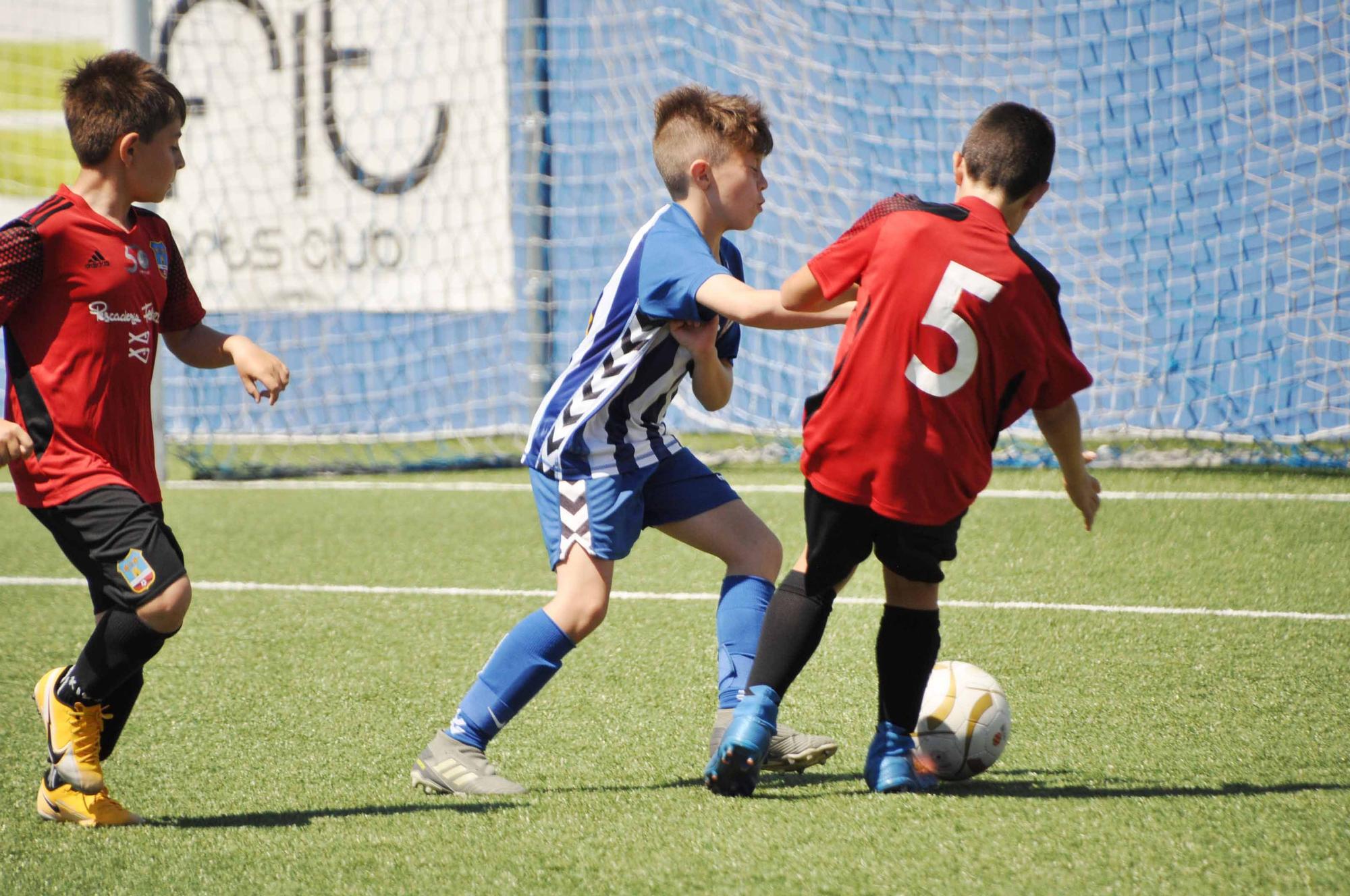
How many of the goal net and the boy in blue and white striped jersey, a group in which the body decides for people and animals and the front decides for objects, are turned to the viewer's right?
1

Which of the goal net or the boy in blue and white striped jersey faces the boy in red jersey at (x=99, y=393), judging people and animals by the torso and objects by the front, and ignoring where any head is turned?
the goal net

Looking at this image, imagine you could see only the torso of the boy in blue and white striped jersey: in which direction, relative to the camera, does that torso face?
to the viewer's right

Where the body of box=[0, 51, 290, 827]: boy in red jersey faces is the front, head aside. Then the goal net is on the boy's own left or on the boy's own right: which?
on the boy's own left

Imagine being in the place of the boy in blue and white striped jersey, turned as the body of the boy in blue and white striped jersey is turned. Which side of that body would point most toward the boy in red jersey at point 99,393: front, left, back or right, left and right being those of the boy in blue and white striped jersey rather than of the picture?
back

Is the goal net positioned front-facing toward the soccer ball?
yes

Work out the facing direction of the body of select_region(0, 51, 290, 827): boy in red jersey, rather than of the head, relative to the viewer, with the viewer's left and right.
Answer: facing the viewer and to the right of the viewer

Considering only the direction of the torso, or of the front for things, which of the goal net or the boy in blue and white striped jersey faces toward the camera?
the goal net

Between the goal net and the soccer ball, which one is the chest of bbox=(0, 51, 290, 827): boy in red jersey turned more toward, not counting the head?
the soccer ball

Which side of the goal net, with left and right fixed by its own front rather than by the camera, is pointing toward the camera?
front

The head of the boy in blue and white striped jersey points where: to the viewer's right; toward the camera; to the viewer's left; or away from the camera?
to the viewer's right

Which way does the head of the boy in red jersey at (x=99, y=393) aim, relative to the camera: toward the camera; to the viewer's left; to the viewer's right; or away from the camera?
to the viewer's right
